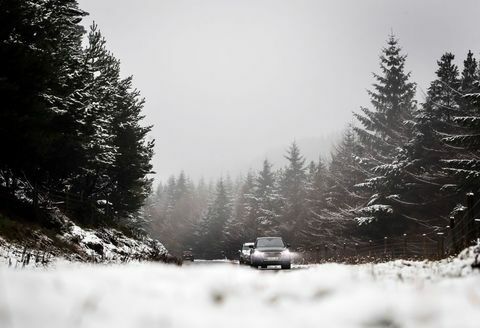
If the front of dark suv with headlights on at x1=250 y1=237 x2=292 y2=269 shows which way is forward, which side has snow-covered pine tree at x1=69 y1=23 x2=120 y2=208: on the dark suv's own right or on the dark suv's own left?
on the dark suv's own right

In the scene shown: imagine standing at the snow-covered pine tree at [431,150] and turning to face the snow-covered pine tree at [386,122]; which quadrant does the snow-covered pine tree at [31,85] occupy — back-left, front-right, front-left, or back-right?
back-left

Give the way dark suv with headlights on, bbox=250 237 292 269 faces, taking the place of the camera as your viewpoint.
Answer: facing the viewer

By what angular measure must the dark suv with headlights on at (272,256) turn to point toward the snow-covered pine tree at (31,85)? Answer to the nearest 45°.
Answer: approximately 45° to its right

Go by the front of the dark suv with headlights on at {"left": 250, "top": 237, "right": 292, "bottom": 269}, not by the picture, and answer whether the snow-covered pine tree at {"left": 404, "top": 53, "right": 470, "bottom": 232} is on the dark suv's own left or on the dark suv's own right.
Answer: on the dark suv's own left
